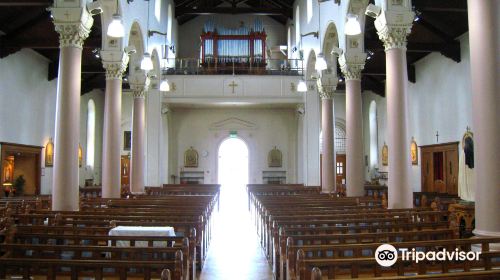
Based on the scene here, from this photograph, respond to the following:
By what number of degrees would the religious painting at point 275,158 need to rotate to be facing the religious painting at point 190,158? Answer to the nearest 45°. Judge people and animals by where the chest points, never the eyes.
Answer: approximately 90° to its right

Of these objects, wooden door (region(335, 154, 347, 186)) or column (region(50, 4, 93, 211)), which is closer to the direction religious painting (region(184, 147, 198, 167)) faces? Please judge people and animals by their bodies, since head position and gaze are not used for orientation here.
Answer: the column

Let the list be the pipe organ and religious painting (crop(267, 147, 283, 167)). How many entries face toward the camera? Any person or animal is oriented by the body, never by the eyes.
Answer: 2

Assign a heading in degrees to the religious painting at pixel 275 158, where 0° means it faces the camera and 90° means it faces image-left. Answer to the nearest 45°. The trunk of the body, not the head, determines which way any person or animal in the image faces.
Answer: approximately 0°
